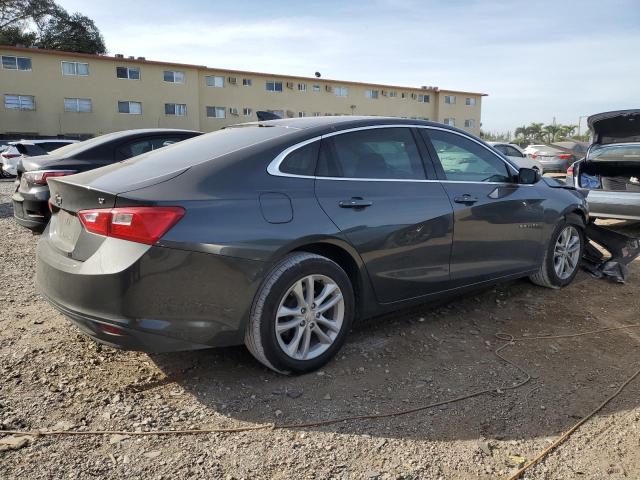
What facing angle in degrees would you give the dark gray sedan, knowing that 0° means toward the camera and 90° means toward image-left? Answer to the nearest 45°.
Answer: approximately 225°

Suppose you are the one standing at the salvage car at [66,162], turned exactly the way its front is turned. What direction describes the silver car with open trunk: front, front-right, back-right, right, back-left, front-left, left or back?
front-right

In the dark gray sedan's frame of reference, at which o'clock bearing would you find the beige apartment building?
The beige apartment building is roughly at 10 o'clock from the dark gray sedan.

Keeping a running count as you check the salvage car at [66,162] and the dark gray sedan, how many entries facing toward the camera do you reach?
0

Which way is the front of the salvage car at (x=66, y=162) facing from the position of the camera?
facing away from the viewer and to the right of the viewer

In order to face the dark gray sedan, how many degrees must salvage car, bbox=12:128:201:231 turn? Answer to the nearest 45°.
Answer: approximately 135° to its right

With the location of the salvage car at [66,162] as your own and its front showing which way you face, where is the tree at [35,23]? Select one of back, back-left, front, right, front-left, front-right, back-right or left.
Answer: front-left

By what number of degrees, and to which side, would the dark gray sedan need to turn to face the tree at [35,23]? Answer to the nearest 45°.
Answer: approximately 90° to its left

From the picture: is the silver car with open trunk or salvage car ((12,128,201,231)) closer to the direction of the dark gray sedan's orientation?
the silver car with open trunk

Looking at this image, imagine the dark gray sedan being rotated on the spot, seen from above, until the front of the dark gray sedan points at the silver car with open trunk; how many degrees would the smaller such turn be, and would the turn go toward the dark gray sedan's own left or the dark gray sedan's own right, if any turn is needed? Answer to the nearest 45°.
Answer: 0° — it already faces it
